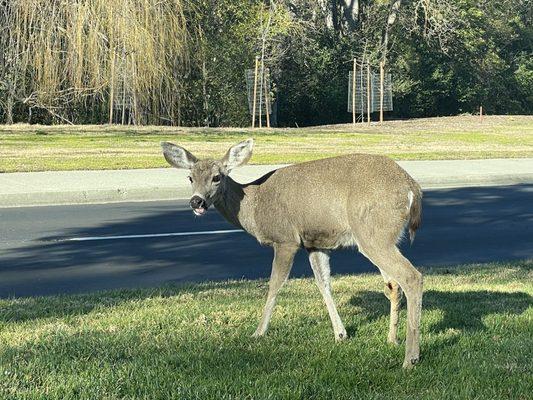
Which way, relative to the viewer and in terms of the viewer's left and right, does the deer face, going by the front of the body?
facing to the left of the viewer

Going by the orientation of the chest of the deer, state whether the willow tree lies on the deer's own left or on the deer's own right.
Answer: on the deer's own right

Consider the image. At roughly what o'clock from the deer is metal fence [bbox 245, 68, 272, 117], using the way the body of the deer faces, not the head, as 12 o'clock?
The metal fence is roughly at 3 o'clock from the deer.
